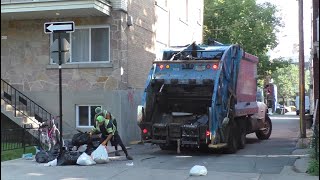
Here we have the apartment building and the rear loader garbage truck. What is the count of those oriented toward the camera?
1

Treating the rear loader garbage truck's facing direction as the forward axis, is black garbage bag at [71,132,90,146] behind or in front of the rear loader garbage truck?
behind

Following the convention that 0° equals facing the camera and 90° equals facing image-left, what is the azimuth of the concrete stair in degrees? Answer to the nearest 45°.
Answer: approximately 270°

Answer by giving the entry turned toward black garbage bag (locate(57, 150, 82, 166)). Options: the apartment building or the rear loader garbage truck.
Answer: the apartment building

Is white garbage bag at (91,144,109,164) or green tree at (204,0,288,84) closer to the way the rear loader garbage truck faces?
the green tree

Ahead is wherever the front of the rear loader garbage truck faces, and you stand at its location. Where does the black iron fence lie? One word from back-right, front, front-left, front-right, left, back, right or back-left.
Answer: back-left

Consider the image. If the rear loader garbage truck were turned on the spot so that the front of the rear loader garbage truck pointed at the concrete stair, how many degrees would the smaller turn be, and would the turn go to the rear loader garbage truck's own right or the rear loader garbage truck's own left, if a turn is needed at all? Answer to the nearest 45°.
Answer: approximately 135° to the rear loader garbage truck's own left

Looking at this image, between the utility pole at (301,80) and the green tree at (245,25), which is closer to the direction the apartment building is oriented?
the utility pole

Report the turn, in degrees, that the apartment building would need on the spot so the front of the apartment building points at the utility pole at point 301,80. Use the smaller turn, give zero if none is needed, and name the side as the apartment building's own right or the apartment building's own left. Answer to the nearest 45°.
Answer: approximately 90° to the apartment building's own left

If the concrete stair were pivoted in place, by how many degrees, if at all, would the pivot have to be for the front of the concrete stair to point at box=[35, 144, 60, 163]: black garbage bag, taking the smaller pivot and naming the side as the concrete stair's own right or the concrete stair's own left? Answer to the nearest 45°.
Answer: approximately 90° to the concrete stair's own right

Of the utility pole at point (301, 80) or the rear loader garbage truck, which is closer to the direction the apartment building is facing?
the rear loader garbage truck
